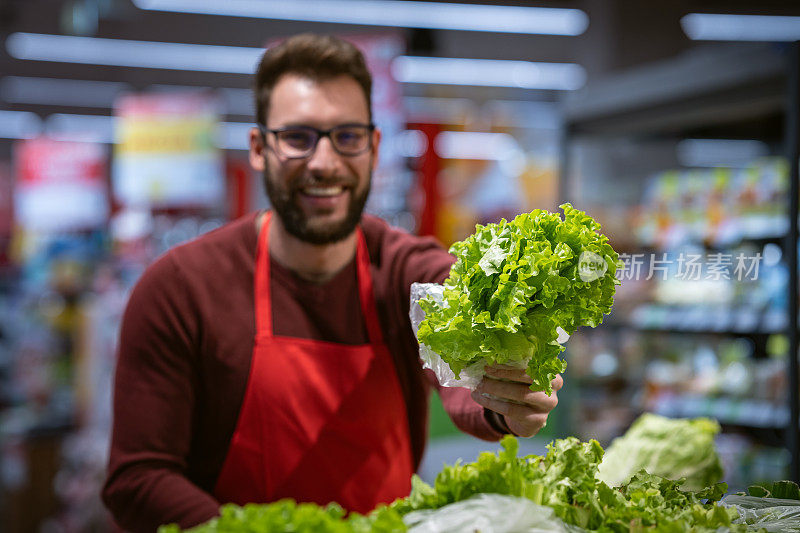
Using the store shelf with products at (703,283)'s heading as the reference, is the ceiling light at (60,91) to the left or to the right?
on its right

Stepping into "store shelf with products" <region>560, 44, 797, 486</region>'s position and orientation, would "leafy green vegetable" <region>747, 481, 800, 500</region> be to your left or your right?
on your left

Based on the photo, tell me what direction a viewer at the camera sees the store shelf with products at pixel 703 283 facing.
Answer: facing the viewer and to the left of the viewer

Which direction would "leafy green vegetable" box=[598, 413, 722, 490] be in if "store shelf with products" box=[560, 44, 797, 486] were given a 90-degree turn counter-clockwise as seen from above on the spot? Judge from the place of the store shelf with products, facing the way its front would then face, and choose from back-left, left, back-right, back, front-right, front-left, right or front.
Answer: front-right
